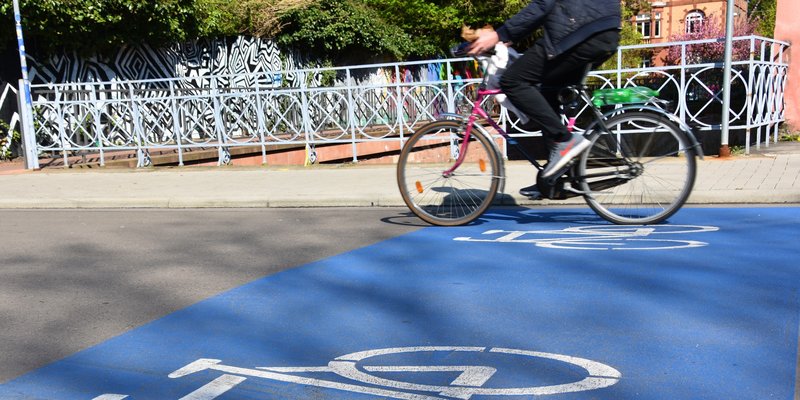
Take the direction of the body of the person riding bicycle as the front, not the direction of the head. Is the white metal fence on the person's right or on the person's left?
on the person's right

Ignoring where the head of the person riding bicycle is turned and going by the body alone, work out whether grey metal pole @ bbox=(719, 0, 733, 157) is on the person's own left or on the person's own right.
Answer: on the person's own right

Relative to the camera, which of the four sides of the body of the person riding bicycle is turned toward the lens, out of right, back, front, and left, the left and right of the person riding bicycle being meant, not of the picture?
left

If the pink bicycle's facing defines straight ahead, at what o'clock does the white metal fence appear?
The white metal fence is roughly at 2 o'clock from the pink bicycle.

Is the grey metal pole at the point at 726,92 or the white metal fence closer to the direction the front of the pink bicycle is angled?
the white metal fence

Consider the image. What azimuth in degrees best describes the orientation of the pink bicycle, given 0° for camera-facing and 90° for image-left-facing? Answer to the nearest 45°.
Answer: approximately 90°
